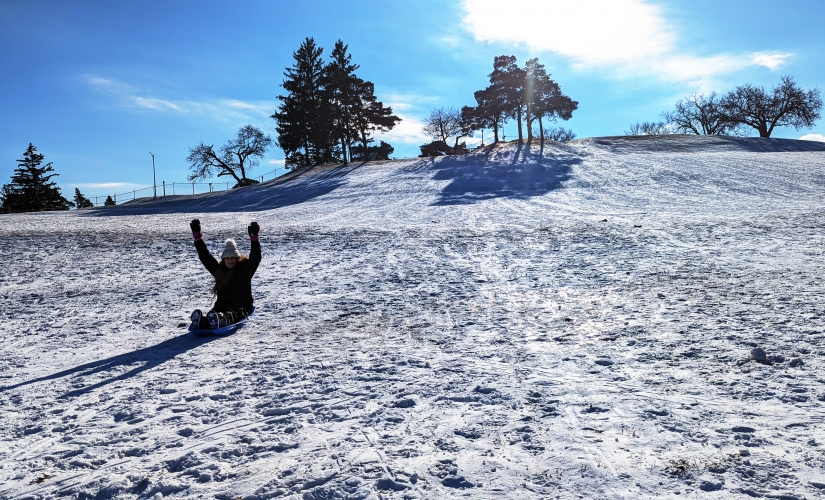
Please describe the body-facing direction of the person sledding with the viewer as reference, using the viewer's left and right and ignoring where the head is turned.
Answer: facing the viewer and to the left of the viewer

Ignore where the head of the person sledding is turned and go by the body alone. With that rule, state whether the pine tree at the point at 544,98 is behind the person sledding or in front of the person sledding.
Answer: behind

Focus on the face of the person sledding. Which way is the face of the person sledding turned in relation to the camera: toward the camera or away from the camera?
toward the camera

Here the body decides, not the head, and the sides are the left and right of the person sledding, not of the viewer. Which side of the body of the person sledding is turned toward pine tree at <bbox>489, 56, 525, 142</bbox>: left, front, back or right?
back
